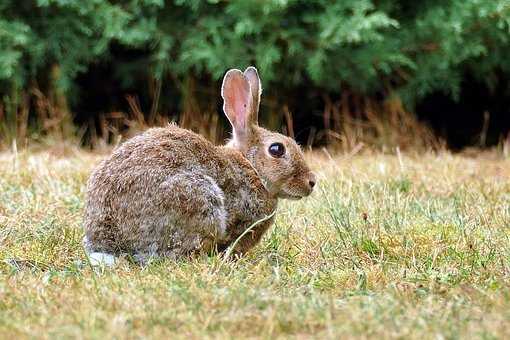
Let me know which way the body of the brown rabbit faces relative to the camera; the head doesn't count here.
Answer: to the viewer's right
